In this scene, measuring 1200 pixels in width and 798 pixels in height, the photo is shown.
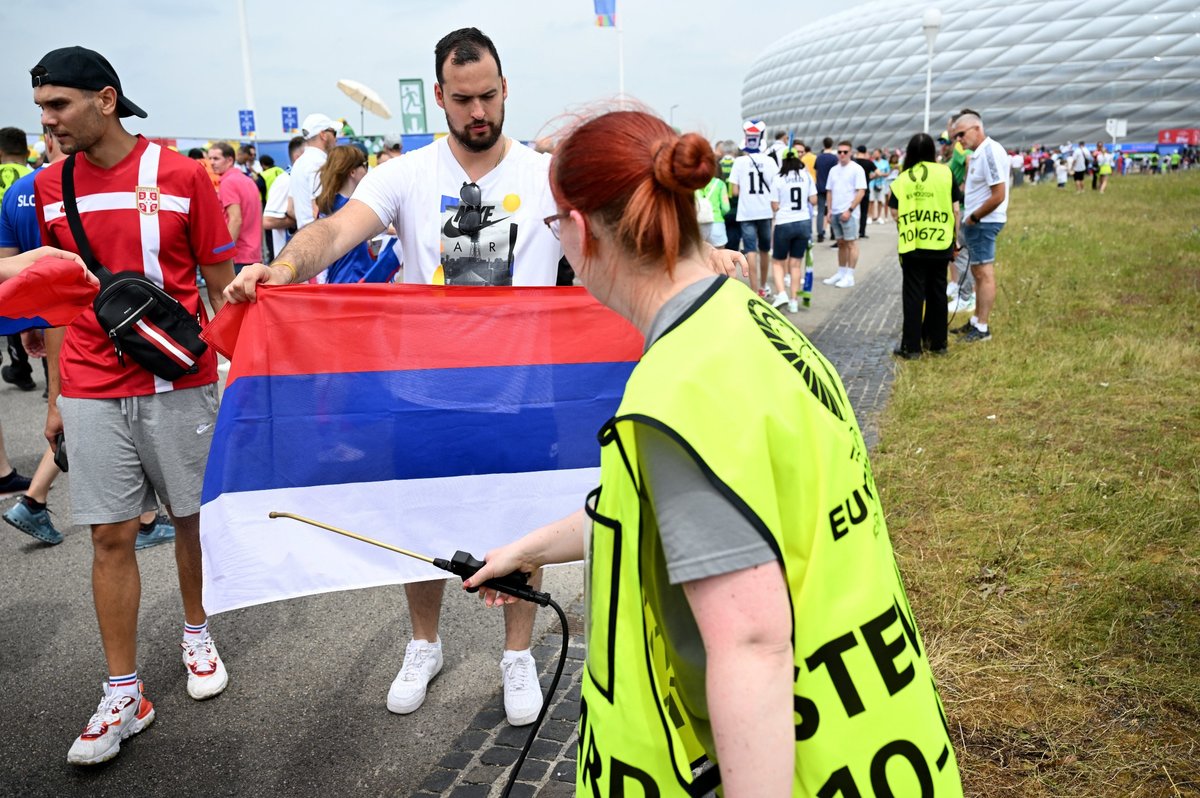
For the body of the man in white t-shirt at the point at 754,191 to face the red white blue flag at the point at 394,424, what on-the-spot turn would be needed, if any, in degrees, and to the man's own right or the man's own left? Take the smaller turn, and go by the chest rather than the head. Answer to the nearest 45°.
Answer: approximately 180°

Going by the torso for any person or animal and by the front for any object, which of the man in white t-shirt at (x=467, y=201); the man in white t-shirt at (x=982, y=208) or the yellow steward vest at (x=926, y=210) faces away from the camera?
the yellow steward vest

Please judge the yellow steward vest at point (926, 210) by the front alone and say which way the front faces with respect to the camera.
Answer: away from the camera

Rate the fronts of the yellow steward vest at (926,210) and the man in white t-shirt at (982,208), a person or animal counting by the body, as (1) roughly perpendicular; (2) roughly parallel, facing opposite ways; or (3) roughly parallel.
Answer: roughly perpendicular

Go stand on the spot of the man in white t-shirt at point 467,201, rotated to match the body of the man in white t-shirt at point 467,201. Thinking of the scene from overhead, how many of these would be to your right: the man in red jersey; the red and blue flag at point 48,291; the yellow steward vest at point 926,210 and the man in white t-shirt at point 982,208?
2

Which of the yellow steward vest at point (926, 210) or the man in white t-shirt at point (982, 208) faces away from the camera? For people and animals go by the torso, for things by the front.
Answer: the yellow steward vest

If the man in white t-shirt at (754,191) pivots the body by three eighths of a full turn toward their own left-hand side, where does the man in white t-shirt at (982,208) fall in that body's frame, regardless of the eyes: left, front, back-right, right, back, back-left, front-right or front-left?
left

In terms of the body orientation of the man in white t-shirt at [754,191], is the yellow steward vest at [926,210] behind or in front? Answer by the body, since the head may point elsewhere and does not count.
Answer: behind

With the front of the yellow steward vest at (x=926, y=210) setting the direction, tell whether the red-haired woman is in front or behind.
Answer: behind

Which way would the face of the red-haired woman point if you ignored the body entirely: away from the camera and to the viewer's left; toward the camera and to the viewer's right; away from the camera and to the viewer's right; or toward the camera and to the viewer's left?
away from the camera and to the viewer's left

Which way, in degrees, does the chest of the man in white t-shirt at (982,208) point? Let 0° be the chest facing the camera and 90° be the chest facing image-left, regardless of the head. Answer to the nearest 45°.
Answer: approximately 90°

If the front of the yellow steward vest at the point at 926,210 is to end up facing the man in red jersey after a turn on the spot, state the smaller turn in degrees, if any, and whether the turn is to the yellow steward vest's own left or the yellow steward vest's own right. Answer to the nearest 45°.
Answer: approximately 180°

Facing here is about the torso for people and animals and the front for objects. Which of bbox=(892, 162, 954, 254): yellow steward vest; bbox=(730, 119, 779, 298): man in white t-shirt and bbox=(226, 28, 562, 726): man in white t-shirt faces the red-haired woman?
bbox=(226, 28, 562, 726): man in white t-shirt
